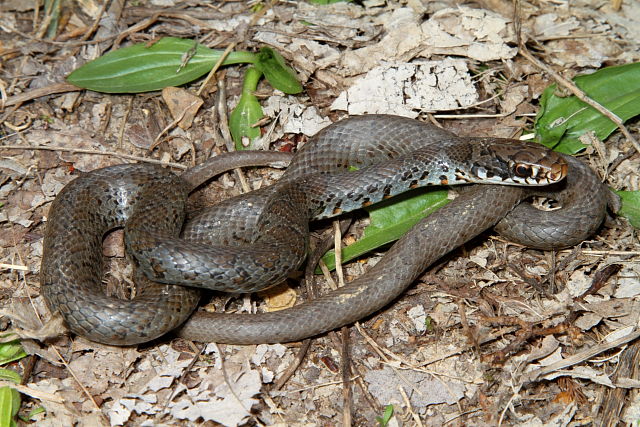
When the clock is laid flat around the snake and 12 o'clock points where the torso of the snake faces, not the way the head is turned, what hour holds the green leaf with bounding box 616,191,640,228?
The green leaf is roughly at 12 o'clock from the snake.

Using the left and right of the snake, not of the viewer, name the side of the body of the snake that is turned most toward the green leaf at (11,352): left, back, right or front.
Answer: back

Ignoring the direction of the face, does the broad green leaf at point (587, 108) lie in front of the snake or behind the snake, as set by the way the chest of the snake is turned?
in front

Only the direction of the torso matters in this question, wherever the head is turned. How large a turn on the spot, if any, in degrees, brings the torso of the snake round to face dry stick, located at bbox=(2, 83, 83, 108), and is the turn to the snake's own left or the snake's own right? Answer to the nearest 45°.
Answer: approximately 135° to the snake's own left

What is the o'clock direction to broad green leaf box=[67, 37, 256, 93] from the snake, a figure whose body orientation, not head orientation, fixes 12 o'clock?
The broad green leaf is roughly at 8 o'clock from the snake.

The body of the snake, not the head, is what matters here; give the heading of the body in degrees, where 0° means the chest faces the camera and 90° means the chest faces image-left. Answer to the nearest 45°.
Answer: approximately 270°

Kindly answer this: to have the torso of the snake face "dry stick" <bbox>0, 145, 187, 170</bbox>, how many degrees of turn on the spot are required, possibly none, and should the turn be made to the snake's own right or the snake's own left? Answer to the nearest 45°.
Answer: approximately 135° to the snake's own left

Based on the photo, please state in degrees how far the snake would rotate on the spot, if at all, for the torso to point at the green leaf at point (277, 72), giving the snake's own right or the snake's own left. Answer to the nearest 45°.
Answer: approximately 90° to the snake's own left
